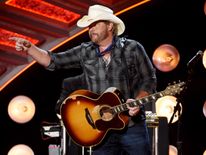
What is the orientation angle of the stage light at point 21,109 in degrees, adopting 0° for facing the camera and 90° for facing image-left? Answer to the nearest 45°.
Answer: approximately 0°

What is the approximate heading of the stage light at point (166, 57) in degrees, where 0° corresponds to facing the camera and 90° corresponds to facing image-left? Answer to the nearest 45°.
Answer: approximately 0°

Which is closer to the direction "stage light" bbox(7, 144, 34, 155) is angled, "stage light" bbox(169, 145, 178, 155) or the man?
the man

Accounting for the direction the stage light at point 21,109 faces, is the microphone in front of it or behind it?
in front

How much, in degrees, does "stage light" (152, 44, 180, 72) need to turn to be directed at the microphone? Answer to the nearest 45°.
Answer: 0° — it already faces it

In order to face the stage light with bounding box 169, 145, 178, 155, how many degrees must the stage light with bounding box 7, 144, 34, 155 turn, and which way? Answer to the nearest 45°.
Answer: approximately 45° to its left

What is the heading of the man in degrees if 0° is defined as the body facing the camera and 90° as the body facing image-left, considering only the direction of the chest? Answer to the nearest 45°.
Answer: approximately 45°

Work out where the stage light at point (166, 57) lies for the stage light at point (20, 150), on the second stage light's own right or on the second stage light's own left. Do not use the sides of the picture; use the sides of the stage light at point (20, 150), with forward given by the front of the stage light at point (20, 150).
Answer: on the second stage light's own left
